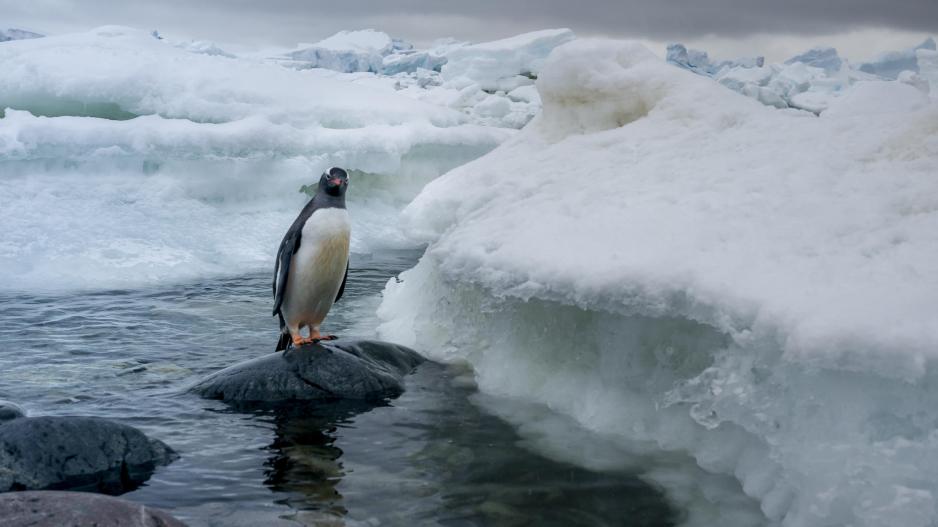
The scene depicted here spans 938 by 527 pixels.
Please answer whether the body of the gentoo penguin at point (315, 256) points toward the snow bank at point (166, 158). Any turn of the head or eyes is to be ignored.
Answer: no

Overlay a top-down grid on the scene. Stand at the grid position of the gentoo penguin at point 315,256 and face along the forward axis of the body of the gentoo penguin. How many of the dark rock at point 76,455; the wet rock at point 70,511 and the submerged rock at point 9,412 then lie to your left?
0

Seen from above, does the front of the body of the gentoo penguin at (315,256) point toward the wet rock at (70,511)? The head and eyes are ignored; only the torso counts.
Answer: no

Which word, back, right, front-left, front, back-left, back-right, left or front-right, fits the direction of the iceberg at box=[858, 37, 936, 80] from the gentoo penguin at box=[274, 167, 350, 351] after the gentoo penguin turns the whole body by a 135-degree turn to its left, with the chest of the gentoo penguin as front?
front-right

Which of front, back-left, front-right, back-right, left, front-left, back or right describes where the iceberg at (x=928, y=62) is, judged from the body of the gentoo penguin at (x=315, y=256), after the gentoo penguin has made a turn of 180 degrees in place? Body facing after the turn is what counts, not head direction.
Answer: right

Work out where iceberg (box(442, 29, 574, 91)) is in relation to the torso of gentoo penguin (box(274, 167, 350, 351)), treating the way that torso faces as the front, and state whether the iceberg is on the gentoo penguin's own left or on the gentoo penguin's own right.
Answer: on the gentoo penguin's own left

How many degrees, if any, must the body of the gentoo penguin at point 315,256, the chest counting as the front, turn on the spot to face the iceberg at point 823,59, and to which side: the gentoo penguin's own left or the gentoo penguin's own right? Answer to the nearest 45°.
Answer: approximately 90° to the gentoo penguin's own left

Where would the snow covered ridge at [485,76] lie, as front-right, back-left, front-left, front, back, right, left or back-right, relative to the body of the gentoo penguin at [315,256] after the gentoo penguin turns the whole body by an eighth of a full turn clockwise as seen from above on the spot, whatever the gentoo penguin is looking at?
back

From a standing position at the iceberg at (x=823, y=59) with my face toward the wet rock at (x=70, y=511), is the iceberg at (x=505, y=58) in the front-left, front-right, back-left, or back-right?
front-right

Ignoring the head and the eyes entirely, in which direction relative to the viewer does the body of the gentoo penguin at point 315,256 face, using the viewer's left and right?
facing the viewer and to the right of the viewer

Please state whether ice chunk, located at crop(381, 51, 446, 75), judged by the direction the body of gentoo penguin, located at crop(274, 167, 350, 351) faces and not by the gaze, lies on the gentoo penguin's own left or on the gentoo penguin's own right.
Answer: on the gentoo penguin's own left

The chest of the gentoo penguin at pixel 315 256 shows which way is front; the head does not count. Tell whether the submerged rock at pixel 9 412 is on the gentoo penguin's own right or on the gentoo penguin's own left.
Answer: on the gentoo penguin's own right
